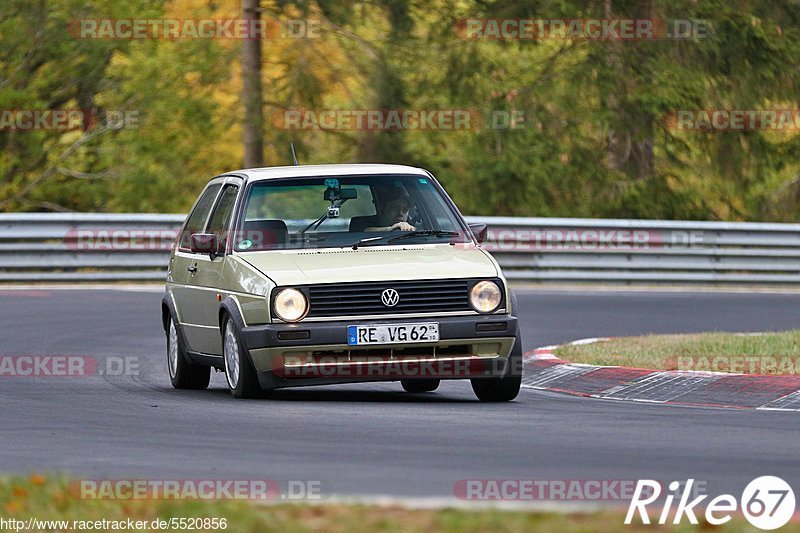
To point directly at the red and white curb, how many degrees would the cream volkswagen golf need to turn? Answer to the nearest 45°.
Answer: approximately 90° to its left

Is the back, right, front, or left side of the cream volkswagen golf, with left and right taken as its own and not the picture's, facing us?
front

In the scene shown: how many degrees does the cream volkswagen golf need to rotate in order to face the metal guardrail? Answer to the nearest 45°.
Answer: approximately 180°
